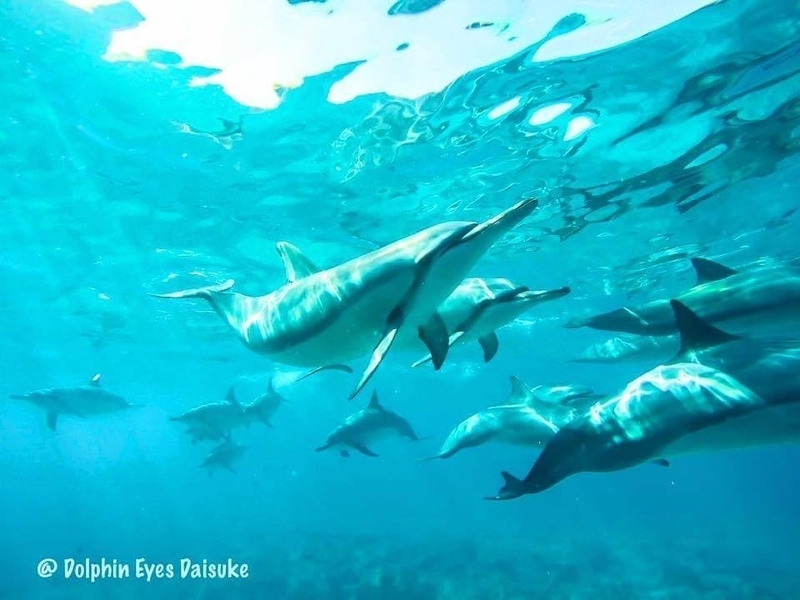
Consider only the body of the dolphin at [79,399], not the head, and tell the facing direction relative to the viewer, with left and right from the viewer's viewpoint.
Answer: facing to the left of the viewer

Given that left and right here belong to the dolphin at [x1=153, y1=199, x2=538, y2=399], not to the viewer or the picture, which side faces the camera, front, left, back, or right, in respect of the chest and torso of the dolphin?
right

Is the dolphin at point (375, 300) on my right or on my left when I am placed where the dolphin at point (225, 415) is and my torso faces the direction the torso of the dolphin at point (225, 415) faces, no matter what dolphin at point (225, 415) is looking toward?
on my left

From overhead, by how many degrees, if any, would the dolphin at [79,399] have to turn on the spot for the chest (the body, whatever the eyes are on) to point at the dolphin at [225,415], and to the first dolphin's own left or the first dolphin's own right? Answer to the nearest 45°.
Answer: approximately 135° to the first dolphin's own left

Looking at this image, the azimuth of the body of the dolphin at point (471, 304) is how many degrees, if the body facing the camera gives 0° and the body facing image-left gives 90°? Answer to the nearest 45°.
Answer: approximately 270°
